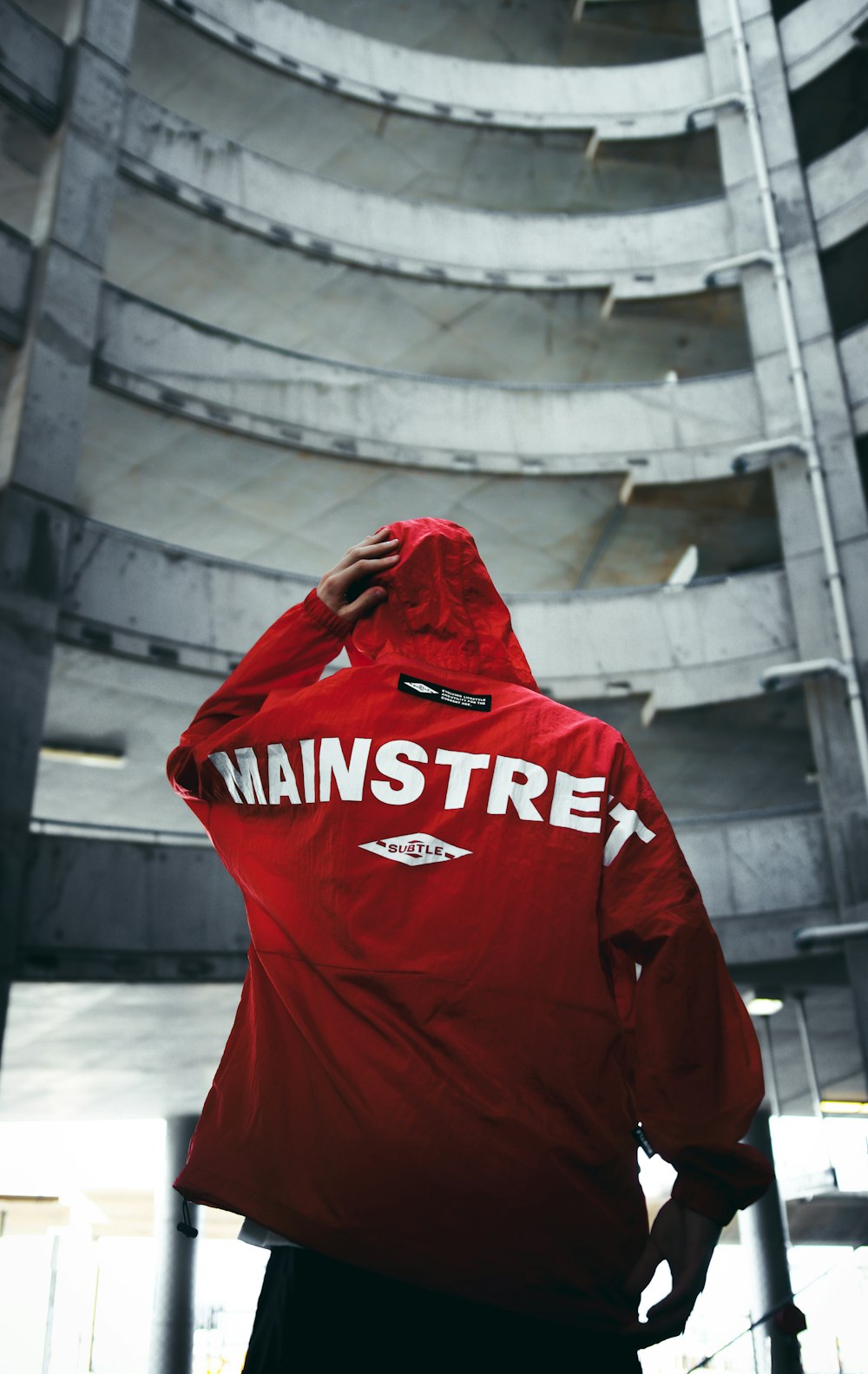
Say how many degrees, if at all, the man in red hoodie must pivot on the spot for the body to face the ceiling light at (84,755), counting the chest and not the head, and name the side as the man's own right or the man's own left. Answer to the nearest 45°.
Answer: approximately 45° to the man's own left

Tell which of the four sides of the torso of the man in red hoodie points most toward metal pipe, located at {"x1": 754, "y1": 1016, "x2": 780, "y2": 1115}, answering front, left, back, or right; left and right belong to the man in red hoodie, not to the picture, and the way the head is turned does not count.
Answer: front

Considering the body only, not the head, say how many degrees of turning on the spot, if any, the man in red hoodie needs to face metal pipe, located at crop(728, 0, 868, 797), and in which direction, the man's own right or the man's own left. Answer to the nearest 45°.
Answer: approximately 45° to the man's own right

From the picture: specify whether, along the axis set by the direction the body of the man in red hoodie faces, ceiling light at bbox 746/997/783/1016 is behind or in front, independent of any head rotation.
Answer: in front

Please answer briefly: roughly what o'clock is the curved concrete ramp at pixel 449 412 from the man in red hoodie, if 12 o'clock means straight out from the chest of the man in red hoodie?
The curved concrete ramp is roughly at 12 o'clock from the man in red hoodie.

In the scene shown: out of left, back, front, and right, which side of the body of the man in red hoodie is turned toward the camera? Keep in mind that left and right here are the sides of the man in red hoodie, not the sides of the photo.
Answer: back

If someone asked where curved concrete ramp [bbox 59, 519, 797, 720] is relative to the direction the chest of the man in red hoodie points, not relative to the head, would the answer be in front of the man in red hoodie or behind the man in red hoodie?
in front

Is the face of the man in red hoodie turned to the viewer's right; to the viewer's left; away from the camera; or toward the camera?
away from the camera
